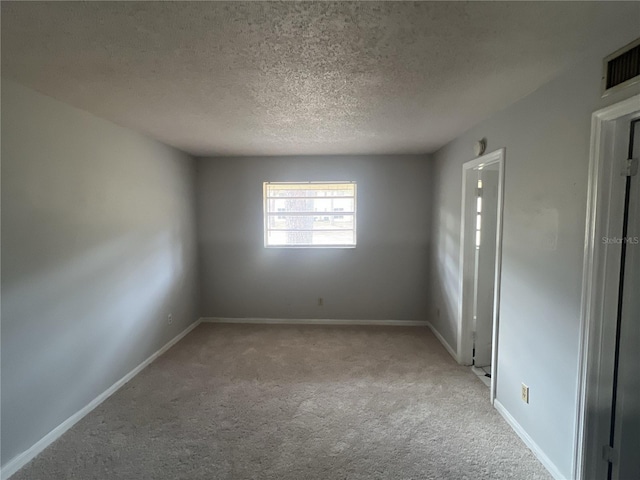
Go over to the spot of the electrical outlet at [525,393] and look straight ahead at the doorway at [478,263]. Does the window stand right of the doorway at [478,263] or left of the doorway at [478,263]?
left

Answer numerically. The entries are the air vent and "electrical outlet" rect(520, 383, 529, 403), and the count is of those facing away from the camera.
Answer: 0

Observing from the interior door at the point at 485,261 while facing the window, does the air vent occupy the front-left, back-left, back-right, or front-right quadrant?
back-left

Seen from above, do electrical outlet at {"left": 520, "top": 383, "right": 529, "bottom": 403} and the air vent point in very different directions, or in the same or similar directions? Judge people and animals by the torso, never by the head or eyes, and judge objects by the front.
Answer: same or similar directions

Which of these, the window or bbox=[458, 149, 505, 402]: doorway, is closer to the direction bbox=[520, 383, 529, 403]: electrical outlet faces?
the window

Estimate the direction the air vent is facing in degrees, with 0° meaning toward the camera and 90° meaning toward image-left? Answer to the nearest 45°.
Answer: approximately 45°

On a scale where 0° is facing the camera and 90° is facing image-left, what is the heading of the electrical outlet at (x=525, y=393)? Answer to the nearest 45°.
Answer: approximately 45°

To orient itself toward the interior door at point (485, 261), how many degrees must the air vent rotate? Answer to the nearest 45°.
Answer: approximately 90° to its right

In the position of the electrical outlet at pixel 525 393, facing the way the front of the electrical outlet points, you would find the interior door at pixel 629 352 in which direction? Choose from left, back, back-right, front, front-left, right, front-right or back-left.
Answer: left

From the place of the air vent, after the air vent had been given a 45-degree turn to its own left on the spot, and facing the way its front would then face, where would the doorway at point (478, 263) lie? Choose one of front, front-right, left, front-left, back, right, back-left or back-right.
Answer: back-right

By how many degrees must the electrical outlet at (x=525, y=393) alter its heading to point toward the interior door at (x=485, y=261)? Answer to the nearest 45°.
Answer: approximately 135° to its right
